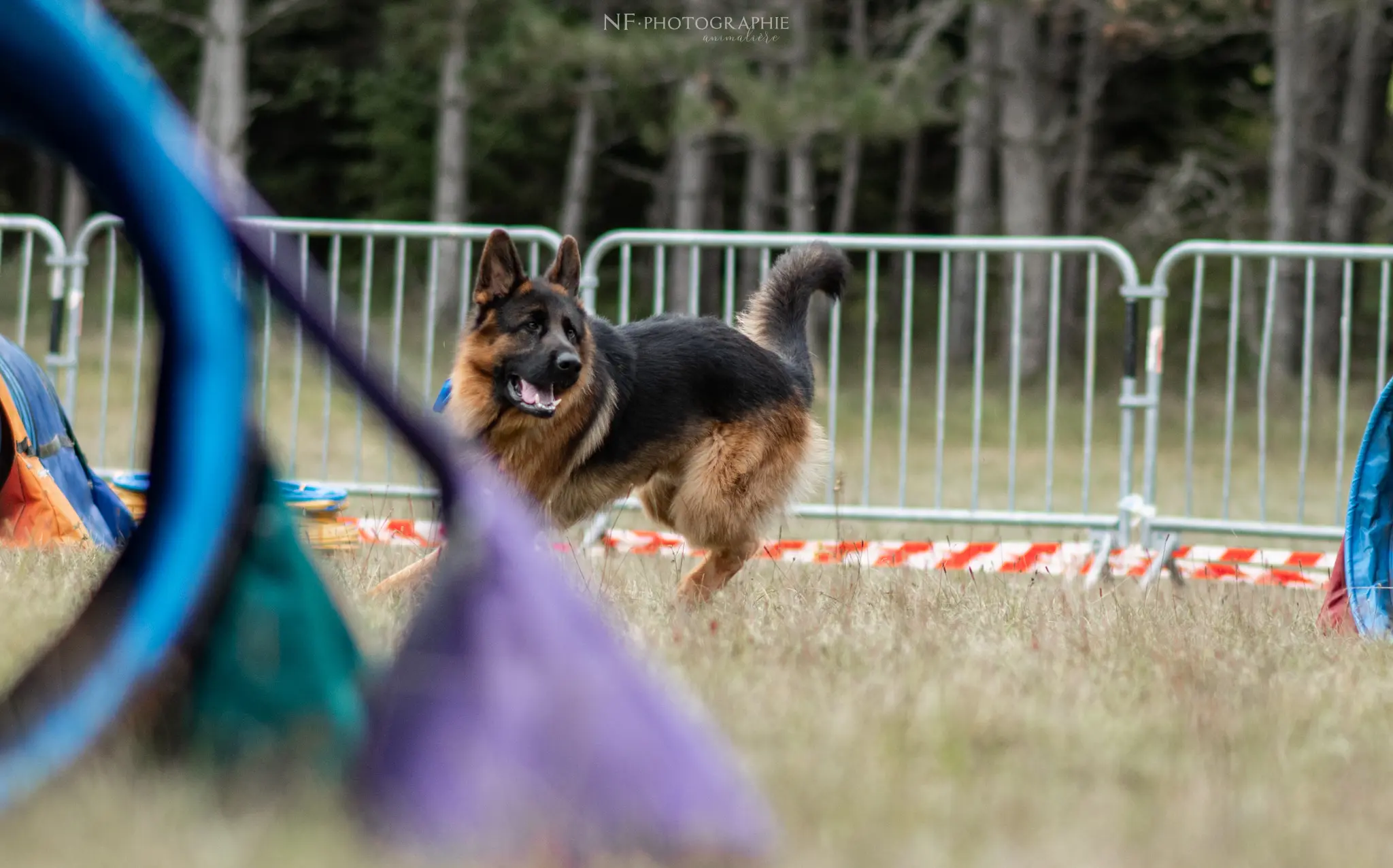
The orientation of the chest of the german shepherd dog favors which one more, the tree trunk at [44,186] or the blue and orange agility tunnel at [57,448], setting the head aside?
the blue and orange agility tunnel

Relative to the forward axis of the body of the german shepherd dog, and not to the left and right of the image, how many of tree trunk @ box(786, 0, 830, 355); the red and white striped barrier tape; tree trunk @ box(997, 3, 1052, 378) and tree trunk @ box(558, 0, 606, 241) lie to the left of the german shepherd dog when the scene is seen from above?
0

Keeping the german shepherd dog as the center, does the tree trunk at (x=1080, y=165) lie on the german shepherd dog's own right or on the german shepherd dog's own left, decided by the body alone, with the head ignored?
on the german shepherd dog's own right

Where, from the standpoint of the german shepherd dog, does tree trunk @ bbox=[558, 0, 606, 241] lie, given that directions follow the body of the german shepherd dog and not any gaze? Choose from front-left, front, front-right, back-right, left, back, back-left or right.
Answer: right

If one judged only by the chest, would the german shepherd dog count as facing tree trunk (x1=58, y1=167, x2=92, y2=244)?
no

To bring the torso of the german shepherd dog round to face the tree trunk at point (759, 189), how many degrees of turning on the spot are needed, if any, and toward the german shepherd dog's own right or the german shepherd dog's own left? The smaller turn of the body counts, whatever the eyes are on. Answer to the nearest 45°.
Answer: approximately 90° to the german shepherd dog's own right

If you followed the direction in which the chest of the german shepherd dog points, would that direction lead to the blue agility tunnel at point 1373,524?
no

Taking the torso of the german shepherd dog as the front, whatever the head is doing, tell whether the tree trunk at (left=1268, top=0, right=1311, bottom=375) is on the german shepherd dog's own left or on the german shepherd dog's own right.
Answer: on the german shepherd dog's own right

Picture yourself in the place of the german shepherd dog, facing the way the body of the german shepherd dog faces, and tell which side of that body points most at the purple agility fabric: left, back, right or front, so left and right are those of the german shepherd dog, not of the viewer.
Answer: left

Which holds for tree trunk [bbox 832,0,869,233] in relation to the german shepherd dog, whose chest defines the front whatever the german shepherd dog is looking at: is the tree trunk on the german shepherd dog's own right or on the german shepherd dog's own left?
on the german shepherd dog's own right

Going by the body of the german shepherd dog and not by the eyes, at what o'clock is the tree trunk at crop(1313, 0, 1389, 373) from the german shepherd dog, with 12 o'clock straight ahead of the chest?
The tree trunk is roughly at 4 o'clock from the german shepherd dog.

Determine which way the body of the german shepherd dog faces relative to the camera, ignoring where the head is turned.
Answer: to the viewer's left
